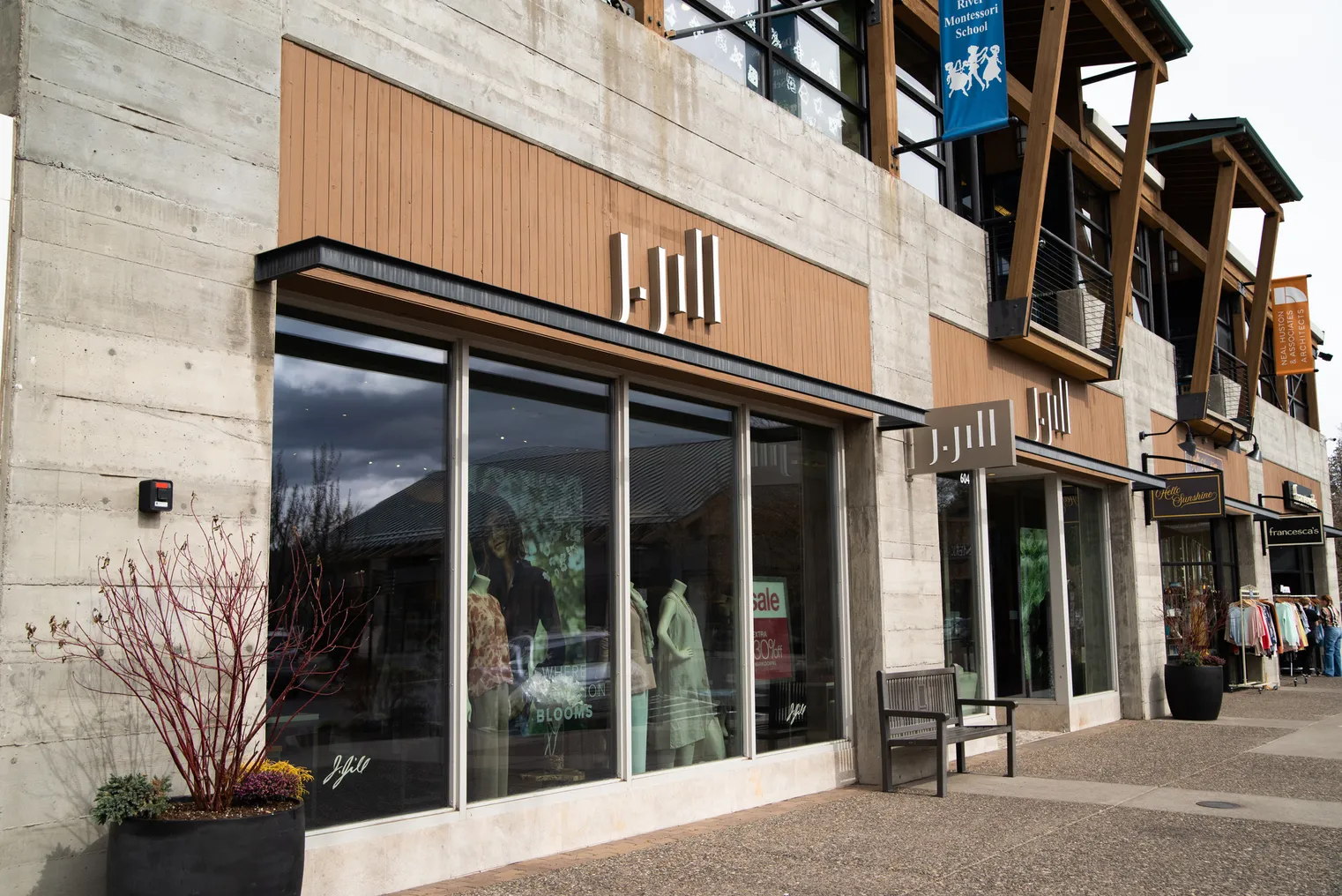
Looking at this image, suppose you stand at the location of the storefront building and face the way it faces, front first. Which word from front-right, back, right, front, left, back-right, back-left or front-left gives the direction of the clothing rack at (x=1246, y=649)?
left

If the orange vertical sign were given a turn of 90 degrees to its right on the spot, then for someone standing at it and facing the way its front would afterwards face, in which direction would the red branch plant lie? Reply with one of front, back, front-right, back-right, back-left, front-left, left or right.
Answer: left

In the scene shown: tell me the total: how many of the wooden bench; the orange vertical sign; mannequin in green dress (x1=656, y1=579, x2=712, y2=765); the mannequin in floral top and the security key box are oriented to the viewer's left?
0

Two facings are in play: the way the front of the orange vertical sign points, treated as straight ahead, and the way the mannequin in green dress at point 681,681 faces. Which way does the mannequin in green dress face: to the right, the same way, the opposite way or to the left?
to the left

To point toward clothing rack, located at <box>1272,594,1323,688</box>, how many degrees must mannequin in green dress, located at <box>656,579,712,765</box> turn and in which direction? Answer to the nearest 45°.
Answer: approximately 90° to its left

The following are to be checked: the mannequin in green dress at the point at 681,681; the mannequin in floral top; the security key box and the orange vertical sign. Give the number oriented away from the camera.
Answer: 0

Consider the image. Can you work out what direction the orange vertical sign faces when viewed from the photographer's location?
facing the viewer

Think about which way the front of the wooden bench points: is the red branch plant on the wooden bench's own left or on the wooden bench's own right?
on the wooden bench's own right

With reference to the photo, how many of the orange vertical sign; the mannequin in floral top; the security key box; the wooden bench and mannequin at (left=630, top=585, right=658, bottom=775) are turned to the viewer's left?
0

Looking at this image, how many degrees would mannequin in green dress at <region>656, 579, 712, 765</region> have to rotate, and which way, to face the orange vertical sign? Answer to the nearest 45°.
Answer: approximately 90° to its left

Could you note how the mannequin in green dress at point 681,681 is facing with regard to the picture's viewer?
facing the viewer and to the right of the viewer

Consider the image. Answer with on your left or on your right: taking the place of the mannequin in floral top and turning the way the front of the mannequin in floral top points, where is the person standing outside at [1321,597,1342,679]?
on your left

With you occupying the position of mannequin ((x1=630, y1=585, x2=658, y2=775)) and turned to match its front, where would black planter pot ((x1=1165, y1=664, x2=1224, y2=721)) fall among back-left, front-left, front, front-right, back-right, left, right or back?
left

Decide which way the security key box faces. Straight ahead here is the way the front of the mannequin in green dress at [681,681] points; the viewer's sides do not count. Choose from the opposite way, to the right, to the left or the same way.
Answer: the same way

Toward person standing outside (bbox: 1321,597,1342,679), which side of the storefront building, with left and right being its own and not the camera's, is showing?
left

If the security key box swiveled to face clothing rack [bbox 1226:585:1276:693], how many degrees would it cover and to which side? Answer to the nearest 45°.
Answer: approximately 90° to its left
